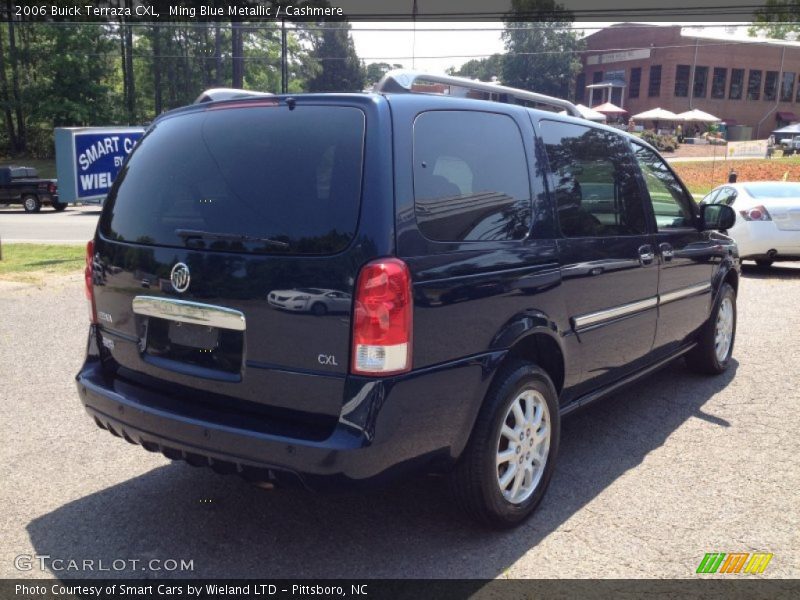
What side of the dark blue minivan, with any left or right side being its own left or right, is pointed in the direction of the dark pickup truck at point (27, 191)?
left

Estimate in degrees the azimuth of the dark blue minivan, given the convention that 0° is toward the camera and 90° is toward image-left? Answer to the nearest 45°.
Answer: approximately 225°

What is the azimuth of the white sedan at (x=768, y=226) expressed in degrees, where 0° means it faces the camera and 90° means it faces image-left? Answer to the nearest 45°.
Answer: approximately 135°

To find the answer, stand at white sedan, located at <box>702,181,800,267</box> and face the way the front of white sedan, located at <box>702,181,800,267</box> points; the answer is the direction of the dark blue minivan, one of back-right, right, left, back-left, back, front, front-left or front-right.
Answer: back-left

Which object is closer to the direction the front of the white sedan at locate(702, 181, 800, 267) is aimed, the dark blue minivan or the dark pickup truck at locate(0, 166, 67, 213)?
the dark pickup truck

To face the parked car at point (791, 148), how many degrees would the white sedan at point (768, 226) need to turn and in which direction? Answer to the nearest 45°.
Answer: approximately 45° to its right

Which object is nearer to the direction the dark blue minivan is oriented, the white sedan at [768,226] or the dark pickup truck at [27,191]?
the white sedan

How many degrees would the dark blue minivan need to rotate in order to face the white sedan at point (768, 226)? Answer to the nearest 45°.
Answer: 0° — it already faces it
